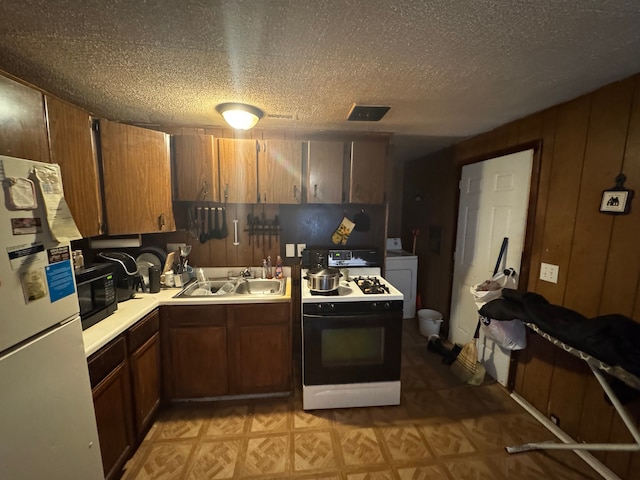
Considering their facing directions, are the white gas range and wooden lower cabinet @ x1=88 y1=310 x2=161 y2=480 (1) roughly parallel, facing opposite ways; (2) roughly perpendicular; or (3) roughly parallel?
roughly perpendicular

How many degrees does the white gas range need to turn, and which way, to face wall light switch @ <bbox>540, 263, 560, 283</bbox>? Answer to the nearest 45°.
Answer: approximately 90° to its left

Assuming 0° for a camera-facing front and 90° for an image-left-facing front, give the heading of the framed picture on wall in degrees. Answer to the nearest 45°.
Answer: approximately 45°

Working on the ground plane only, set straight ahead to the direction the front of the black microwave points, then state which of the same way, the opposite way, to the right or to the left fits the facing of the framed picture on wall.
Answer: the opposite way

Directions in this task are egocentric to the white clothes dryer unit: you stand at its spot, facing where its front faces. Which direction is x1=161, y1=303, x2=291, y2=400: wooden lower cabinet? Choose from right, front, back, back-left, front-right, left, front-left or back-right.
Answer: front-right

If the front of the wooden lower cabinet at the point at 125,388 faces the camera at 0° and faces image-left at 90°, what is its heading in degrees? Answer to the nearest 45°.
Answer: approximately 315°

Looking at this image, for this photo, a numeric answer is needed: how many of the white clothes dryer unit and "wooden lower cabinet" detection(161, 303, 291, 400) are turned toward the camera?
2
